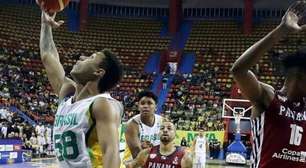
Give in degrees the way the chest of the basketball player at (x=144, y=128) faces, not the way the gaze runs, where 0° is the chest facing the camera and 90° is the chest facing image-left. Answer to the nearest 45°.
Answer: approximately 0°

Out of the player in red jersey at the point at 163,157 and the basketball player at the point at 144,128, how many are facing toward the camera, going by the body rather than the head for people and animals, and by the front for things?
2

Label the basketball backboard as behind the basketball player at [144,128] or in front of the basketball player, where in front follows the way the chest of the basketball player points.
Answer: behind

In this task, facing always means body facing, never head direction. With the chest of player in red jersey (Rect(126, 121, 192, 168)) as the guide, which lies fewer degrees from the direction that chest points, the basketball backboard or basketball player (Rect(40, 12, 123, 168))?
the basketball player
